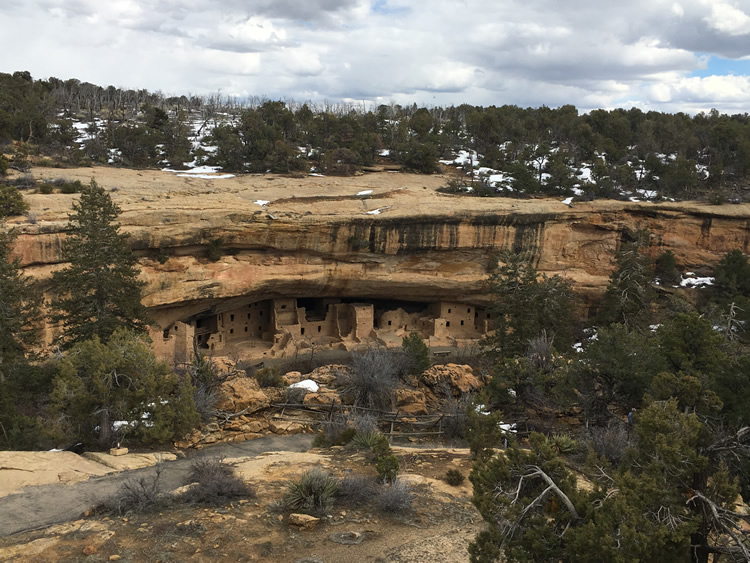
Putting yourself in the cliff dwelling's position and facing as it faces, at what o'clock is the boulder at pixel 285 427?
The boulder is roughly at 12 o'clock from the cliff dwelling.

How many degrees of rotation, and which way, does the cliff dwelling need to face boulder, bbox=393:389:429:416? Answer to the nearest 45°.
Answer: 0° — it already faces it

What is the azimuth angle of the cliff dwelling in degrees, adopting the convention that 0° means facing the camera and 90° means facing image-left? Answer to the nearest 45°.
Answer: approximately 0°

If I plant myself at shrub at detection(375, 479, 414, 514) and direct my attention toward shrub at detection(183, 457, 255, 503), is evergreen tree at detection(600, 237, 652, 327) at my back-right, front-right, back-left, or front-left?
back-right

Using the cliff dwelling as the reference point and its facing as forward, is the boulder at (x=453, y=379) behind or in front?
in front

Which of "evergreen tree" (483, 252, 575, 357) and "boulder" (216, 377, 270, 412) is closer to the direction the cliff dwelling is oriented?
the boulder

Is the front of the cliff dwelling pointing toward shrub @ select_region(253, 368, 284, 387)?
yes

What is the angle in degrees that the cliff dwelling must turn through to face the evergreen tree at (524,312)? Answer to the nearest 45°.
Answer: approximately 45° to its left

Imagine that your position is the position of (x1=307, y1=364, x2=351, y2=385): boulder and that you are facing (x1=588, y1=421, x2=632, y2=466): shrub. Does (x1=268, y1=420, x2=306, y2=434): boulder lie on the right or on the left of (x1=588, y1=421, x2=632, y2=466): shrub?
right

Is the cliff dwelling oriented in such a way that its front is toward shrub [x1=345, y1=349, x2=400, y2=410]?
yes

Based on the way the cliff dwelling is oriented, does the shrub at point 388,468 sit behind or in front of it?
in front
